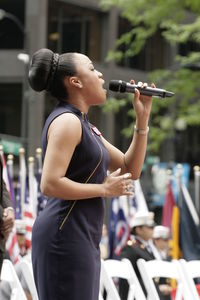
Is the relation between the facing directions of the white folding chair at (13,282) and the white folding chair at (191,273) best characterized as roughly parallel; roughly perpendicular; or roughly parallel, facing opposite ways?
roughly parallel

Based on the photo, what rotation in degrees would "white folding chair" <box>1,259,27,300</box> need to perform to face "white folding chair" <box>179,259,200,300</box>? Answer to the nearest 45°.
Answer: approximately 45° to its right
